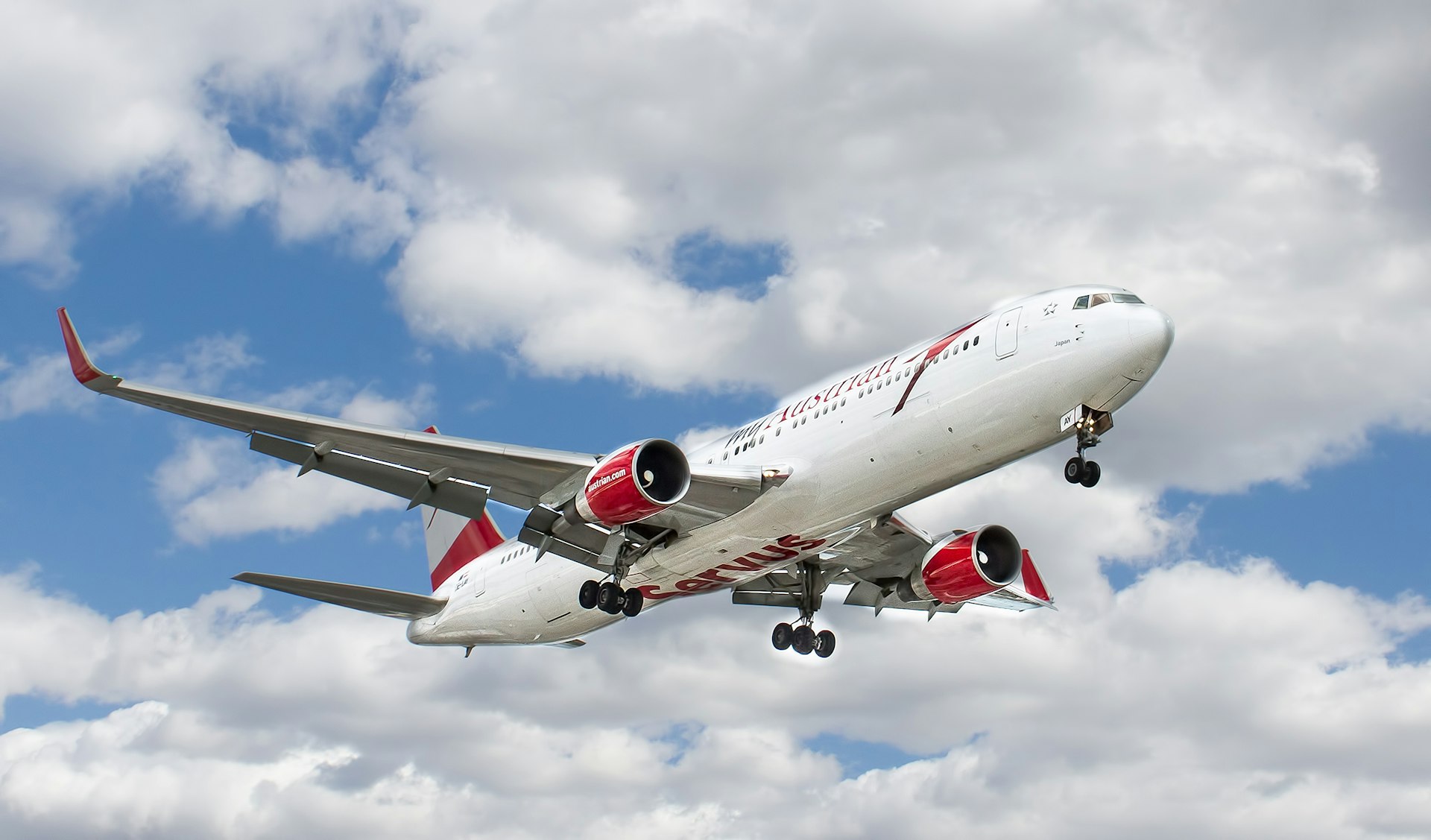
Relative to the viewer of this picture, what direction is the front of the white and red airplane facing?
facing the viewer and to the right of the viewer
